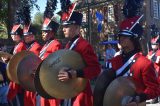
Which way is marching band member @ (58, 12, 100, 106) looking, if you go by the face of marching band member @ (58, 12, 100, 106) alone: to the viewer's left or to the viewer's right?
to the viewer's left

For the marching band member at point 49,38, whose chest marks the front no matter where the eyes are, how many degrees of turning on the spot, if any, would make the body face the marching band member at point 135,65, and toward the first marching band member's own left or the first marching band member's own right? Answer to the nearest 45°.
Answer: approximately 90° to the first marching band member's own left

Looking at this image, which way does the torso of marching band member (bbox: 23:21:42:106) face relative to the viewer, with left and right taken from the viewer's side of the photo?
facing the viewer and to the left of the viewer

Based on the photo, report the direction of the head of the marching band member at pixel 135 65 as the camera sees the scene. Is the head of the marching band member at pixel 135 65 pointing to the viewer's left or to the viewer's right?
to the viewer's left

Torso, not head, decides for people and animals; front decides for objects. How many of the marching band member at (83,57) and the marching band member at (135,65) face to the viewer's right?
0

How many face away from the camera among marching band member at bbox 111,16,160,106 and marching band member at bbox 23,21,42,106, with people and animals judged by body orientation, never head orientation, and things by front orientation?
0

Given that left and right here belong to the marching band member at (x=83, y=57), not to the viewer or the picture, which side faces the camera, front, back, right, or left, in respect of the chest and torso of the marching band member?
left

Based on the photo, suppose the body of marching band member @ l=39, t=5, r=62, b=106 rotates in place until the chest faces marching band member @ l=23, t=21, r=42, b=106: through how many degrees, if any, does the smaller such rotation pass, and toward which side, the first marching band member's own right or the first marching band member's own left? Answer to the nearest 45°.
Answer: approximately 90° to the first marching band member's own right

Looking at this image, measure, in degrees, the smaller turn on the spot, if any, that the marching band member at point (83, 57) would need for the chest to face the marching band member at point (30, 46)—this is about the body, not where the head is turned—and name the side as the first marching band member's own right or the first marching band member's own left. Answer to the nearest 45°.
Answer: approximately 45° to the first marching band member's own right
